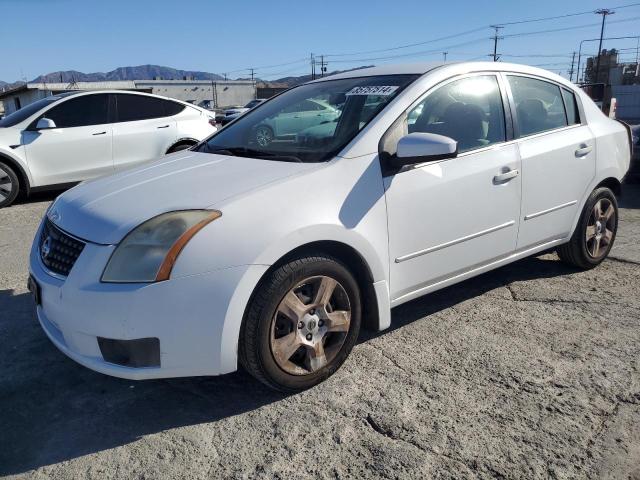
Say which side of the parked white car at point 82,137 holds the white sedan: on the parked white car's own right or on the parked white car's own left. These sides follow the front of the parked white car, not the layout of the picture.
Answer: on the parked white car's own left

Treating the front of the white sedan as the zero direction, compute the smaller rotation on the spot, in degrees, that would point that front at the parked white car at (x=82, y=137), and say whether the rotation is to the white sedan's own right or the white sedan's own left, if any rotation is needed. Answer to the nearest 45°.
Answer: approximately 90° to the white sedan's own right

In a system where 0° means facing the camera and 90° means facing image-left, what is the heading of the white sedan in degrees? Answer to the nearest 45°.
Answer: approximately 45°

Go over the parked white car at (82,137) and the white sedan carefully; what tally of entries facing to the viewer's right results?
0

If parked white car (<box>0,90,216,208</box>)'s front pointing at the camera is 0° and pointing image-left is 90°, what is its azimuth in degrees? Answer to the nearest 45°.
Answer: approximately 90°
